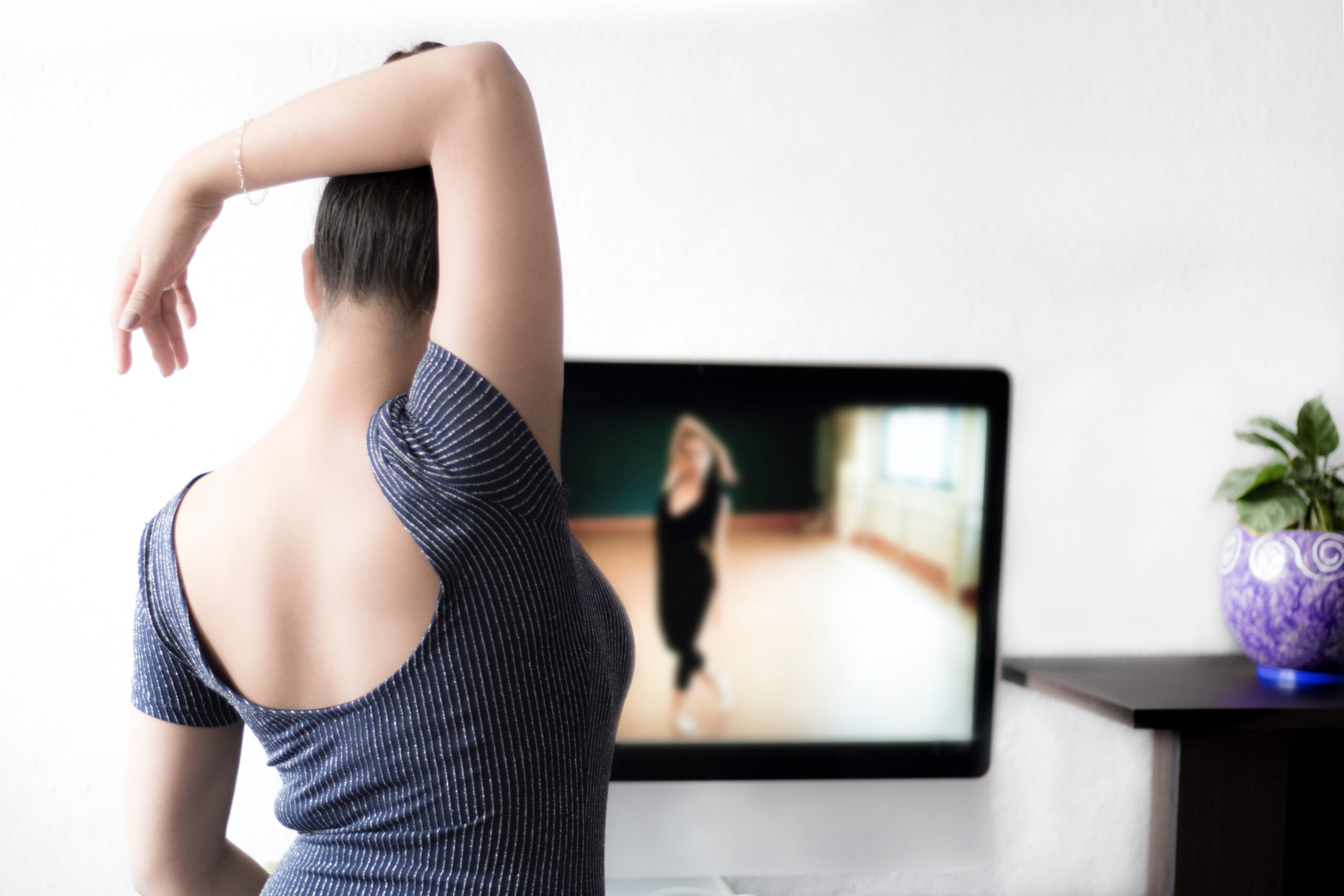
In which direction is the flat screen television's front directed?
toward the camera
